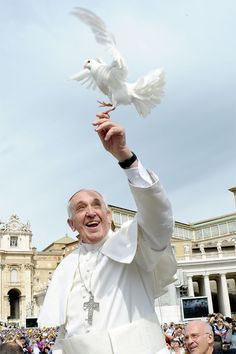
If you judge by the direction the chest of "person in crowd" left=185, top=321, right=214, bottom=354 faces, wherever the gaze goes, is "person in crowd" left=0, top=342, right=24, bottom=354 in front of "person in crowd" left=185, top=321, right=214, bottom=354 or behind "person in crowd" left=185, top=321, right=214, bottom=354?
in front

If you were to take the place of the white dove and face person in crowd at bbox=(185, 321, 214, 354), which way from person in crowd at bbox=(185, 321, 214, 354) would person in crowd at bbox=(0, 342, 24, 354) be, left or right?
left

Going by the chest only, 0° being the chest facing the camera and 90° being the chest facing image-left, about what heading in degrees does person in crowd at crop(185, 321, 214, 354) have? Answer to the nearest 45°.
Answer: approximately 45°

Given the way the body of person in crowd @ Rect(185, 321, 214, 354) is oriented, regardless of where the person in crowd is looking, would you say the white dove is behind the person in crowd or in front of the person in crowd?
in front
